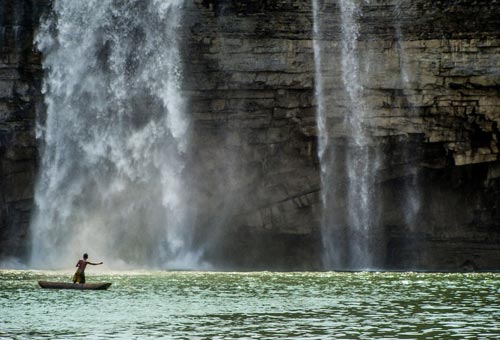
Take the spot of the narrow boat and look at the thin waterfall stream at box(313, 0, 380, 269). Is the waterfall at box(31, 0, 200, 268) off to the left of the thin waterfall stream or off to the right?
left
